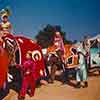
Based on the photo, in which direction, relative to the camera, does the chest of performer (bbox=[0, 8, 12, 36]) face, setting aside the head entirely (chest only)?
toward the camera

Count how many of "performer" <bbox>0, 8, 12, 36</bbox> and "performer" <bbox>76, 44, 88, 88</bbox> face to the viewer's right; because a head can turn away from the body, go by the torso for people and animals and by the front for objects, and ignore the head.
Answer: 0

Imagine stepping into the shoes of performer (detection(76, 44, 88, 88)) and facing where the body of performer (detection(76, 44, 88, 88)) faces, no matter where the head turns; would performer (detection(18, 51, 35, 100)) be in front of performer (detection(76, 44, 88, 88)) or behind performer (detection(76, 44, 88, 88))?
in front

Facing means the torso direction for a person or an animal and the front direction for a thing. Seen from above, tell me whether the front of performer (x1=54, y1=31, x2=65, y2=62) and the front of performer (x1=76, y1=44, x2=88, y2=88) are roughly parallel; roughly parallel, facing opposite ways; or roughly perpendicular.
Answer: roughly parallel

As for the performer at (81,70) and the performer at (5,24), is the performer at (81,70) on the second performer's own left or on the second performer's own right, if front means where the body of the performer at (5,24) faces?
on the second performer's own left

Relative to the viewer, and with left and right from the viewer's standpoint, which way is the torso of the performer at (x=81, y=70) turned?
facing the viewer and to the left of the viewer

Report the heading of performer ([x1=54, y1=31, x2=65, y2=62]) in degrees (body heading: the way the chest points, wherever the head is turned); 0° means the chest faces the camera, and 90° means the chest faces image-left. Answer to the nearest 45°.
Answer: approximately 45°

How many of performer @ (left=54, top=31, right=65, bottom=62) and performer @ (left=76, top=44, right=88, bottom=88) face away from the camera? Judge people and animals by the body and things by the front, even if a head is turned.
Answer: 0

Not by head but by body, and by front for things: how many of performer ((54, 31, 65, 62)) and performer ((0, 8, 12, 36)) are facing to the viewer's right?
0
